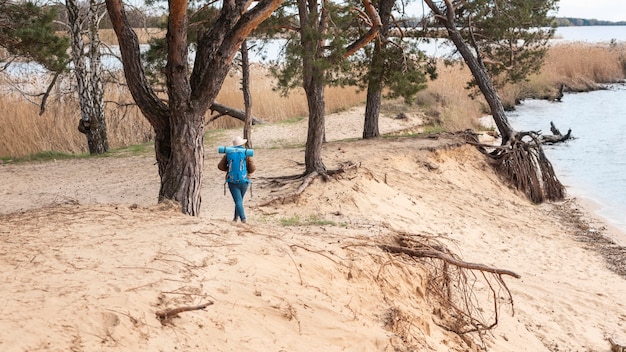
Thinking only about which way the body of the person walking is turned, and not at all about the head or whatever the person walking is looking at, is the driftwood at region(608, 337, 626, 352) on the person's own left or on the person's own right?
on the person's own right

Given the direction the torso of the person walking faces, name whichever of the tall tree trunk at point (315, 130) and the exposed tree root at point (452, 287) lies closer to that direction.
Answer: the tall tree trunk

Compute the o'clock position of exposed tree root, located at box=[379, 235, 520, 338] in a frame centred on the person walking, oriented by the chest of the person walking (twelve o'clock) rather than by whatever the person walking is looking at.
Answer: The exposed tree root is roughly at 4 o'clock from the person walking.

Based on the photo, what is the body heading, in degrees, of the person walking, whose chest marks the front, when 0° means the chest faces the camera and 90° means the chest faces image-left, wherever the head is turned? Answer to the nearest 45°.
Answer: approximately 180°

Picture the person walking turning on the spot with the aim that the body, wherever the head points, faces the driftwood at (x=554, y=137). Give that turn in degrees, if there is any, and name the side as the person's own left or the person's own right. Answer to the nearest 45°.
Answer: approximately 45° to the person's own right

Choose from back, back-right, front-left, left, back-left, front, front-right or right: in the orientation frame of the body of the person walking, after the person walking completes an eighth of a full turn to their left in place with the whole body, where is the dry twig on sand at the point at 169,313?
back-left

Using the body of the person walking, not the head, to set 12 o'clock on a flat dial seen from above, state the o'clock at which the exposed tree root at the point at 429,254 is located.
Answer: The exposed tree root is roughly at 4 o'clock from the person walking.

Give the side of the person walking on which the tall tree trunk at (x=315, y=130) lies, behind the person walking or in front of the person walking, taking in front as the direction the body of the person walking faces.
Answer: in front

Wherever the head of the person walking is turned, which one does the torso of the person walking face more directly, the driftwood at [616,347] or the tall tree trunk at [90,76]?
the tall tree trunk
